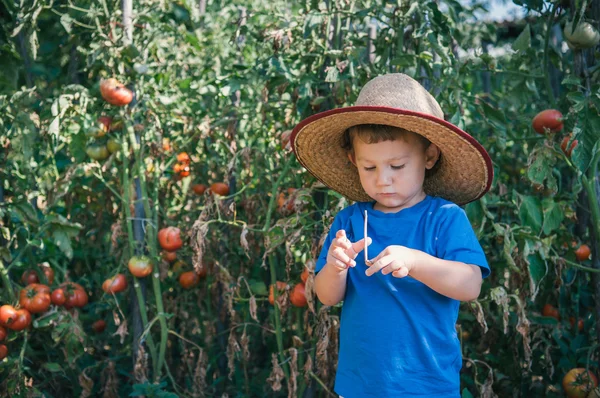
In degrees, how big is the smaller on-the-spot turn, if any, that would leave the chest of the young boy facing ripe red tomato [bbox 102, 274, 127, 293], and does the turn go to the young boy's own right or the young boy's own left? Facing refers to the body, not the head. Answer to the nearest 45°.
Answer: approximately 135° to the young boy's own right

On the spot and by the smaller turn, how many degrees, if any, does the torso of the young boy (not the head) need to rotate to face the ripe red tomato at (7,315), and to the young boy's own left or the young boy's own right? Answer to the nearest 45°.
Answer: approximately 135° to the young boy's own right

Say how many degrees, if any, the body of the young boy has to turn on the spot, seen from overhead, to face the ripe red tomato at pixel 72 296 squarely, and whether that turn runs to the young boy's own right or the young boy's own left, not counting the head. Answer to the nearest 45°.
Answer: approximately 135° to the young boy's own right

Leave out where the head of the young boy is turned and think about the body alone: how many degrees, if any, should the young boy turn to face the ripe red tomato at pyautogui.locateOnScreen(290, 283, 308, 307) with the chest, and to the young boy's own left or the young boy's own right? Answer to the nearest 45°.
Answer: approximately 135° to the young boy's own right

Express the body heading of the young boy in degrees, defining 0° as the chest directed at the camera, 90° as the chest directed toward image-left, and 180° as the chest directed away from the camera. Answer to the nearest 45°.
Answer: approximately 0°

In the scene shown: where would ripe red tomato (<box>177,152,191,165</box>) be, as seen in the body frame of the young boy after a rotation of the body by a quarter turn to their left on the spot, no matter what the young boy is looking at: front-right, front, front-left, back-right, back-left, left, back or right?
back-left

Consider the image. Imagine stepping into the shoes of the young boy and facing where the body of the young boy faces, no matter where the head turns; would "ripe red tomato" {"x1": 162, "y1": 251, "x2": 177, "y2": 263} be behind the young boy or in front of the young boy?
behind

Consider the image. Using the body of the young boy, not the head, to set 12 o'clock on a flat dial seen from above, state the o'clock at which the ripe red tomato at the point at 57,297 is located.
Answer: The ripe red tomato is roughly at 4 o'clock from the young boy.

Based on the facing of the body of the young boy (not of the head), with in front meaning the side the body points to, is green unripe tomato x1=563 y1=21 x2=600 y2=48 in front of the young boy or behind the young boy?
behind

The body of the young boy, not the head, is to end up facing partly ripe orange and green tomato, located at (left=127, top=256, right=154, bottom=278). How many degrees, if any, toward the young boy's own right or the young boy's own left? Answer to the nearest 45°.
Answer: approximately 135° to the young boy's own right

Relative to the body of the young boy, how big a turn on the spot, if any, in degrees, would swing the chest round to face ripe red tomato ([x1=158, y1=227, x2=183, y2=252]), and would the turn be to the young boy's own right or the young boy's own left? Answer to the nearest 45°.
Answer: approximately 135° to the young boy's own right
